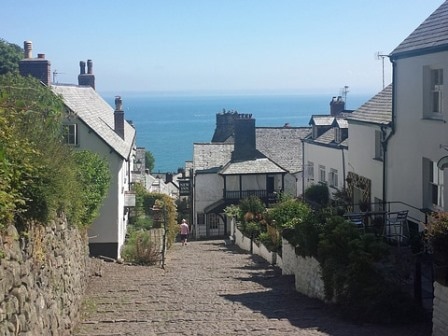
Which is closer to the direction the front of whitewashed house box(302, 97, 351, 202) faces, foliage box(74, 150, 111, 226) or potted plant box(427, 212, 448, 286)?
the foliage

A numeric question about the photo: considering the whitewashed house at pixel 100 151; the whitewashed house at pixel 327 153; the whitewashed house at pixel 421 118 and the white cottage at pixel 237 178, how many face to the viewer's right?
1

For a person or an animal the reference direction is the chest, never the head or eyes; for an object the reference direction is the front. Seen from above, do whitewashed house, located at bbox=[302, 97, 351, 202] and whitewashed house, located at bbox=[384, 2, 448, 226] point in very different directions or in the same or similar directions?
same or similar directions

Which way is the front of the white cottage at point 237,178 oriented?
toward the camera

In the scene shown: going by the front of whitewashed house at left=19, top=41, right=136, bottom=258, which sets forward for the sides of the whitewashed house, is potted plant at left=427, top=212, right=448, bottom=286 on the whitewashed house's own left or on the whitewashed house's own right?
on the whitewashed house's own right

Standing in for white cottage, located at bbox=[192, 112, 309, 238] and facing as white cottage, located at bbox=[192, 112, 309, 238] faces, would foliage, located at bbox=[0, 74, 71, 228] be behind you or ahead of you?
ahead

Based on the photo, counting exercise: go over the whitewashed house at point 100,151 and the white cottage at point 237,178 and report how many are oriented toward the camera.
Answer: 1

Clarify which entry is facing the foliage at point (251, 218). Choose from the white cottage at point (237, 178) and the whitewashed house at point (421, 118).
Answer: the white cottage

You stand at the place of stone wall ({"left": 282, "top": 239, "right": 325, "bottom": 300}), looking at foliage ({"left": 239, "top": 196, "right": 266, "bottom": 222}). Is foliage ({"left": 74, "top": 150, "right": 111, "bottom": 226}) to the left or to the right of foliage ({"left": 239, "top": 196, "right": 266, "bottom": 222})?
left

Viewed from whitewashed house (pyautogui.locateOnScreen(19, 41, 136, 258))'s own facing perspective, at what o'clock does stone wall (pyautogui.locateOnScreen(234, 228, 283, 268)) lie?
The stone wall is roughly at 12 o'clock from the whitewashed house.

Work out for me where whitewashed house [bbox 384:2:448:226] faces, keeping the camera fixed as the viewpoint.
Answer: facing the viewer and to the left of the viewer

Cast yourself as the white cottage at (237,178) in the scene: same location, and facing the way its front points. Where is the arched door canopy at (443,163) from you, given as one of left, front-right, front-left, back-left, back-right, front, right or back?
front

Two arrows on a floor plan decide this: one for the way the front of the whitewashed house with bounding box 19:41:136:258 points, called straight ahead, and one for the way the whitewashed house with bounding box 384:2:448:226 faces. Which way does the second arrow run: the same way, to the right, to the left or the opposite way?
the opposite way

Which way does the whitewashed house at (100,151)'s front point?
to the viewer's right

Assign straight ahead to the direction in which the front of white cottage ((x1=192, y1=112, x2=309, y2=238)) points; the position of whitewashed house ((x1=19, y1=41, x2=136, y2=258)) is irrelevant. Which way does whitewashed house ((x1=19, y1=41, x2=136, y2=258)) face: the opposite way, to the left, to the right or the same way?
to the left

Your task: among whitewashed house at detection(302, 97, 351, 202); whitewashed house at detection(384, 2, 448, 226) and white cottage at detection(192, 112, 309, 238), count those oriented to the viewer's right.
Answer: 0

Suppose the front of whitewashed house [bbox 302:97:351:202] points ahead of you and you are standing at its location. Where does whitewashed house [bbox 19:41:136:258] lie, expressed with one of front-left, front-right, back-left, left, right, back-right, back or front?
front
